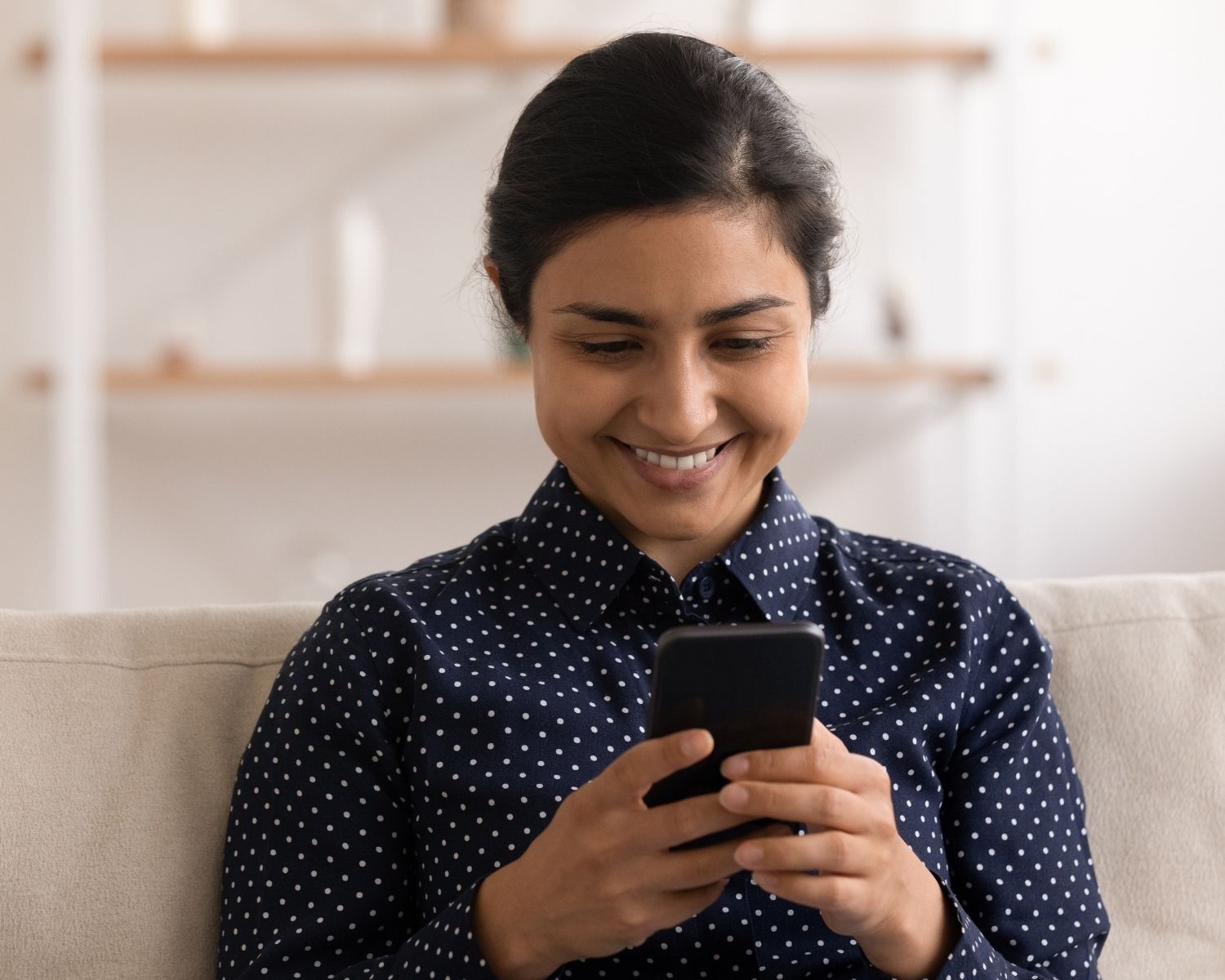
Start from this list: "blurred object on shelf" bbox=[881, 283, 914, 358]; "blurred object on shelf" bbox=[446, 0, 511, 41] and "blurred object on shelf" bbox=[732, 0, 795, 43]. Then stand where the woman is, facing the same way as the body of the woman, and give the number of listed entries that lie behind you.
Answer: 3

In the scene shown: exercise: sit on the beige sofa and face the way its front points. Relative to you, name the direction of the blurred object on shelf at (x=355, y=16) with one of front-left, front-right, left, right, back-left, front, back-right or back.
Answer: back

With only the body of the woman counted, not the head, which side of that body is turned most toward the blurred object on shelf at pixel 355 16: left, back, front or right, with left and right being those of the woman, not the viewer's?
back

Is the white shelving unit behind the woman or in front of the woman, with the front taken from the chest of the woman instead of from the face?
behind

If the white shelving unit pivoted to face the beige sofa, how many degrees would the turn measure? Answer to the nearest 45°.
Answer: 0° — it already faces it

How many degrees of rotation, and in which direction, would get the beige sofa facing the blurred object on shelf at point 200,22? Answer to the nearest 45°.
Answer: approximately 180°

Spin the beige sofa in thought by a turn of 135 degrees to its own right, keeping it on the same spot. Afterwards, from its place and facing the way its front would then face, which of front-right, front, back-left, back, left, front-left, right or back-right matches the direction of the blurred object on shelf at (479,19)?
front-right

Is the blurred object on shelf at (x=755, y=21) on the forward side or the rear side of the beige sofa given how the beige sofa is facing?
on the rear side

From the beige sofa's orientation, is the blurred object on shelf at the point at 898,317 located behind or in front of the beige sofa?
behind

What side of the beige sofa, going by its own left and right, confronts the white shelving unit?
back

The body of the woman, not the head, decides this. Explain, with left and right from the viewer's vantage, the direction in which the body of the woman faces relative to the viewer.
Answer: facing the viewer

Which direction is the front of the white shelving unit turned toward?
toward the camera
